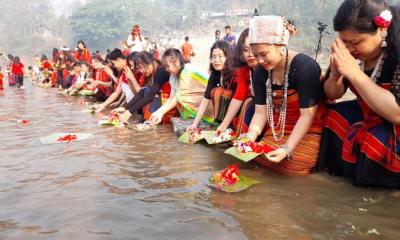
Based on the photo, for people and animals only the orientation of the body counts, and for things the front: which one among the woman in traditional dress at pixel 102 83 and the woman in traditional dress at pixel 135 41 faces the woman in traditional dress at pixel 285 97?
the woman in traditional dress at pixel 135 41

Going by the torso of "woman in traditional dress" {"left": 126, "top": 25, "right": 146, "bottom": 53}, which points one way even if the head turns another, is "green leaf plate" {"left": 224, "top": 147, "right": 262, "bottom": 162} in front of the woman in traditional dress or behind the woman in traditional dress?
in front

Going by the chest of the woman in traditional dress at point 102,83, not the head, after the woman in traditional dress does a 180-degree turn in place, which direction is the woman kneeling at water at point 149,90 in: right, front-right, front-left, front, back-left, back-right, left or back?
right

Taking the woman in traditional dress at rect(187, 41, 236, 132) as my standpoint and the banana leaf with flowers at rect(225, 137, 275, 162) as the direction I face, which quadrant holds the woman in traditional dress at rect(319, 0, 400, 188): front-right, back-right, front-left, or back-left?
front-left

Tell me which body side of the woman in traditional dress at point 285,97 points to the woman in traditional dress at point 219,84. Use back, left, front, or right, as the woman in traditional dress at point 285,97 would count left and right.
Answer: right

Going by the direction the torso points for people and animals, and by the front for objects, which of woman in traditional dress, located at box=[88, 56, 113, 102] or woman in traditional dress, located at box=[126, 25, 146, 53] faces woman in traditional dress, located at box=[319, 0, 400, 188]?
woman in traditional dress, located at box=[126, 25, 146, 53]

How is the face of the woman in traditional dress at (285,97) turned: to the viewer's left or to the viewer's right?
to the viewer's left

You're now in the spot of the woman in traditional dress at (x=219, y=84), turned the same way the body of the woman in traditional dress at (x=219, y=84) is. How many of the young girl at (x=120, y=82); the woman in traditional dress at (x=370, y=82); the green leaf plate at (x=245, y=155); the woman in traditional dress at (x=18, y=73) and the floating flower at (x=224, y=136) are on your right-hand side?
2

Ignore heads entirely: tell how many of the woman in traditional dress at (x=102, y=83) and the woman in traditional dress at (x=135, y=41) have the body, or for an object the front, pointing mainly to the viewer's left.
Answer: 1

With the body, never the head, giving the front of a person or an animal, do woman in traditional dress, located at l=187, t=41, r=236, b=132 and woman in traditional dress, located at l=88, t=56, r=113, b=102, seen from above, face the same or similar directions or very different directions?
same or similar directions

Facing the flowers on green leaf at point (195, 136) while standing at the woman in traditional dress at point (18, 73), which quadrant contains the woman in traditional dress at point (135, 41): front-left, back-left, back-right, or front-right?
front-left

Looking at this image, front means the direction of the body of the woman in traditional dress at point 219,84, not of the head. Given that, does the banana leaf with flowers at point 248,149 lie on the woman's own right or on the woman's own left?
on the woman's own left

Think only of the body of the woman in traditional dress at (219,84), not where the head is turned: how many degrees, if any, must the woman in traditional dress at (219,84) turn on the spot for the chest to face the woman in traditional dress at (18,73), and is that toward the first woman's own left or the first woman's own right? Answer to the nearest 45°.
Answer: approximately 90° to the first woman's own right

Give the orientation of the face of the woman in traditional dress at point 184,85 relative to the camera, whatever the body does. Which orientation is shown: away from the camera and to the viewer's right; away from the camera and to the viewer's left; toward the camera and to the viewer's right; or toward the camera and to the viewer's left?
toward the camera and to the viewer's left

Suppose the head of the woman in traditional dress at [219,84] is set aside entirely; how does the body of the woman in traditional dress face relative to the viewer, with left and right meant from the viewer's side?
facing the viewer and to the left of the viewer

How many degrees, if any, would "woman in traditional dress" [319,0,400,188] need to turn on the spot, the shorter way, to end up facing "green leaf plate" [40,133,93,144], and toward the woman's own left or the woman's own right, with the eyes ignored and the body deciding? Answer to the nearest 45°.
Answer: approximately 45° to the woman's own right

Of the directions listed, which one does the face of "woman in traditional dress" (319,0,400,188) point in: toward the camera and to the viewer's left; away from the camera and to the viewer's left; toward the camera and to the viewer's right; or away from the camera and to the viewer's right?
toward the camera and to the viewer's left

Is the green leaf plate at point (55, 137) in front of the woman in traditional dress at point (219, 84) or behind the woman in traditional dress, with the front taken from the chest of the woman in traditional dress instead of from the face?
in front

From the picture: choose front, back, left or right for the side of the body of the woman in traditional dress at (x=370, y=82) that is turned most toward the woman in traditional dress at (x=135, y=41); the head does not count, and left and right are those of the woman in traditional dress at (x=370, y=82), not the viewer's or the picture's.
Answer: right

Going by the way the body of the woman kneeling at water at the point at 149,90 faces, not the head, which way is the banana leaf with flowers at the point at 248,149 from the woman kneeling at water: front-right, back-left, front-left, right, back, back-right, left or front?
front-left

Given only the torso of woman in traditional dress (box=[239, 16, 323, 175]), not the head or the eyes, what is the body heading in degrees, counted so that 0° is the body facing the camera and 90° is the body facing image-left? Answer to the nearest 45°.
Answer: approximately 45°
